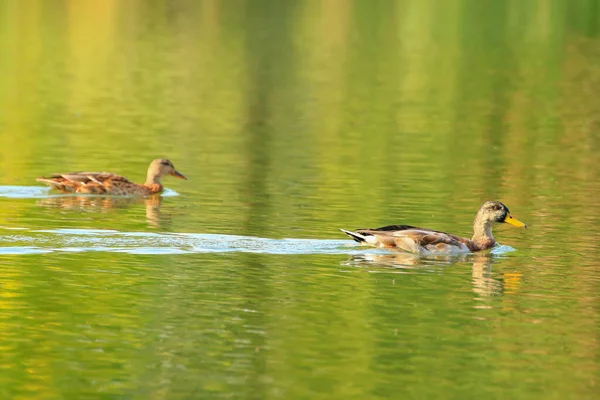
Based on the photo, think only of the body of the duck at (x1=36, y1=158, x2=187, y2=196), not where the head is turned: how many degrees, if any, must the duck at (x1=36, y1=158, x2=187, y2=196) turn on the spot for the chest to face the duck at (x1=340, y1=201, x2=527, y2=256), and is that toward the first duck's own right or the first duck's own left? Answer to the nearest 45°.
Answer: approximately 45° to the first duck's own right

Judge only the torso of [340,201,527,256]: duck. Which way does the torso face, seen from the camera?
to the viewer's right

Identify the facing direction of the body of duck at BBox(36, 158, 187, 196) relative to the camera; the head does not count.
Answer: to the viewer's right

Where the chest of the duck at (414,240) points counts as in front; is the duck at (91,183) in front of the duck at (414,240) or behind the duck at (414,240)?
behind

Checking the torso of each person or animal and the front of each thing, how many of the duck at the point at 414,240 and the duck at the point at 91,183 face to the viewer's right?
2
